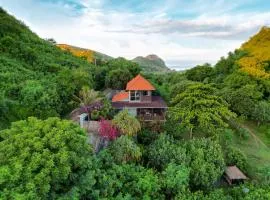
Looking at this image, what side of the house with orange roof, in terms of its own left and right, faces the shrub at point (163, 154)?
front

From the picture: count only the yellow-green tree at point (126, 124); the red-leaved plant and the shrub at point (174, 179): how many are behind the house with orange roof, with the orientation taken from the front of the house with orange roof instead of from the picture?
0

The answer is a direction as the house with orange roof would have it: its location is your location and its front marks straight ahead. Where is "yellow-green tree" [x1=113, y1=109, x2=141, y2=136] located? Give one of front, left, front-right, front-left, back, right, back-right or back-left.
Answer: front

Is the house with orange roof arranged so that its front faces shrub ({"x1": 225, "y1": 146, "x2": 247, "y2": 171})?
no

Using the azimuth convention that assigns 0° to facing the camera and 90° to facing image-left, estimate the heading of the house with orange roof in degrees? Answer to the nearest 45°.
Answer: approximately 0°

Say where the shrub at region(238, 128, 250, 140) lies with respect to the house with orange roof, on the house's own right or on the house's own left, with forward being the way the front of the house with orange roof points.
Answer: on the house's own left

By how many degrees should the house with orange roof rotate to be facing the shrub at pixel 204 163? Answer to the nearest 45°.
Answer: approximately 45° to its left

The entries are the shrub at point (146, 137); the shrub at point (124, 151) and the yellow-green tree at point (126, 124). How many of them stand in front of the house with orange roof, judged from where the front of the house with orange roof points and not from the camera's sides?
3

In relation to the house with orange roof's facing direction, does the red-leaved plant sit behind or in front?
in front

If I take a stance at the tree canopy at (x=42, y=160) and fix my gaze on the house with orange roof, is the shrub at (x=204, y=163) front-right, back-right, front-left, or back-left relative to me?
front-right

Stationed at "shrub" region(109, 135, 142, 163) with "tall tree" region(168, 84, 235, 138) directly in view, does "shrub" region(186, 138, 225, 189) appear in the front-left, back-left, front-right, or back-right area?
front-right

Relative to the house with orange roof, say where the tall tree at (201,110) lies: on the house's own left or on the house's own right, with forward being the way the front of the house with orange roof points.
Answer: on the house's own left

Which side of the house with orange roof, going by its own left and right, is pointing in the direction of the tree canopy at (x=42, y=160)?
front

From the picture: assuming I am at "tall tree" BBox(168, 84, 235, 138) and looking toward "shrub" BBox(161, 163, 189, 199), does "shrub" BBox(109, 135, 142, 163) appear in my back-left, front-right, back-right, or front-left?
front-right

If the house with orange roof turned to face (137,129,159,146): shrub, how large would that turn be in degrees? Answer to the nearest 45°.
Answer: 0° — it already faces it
